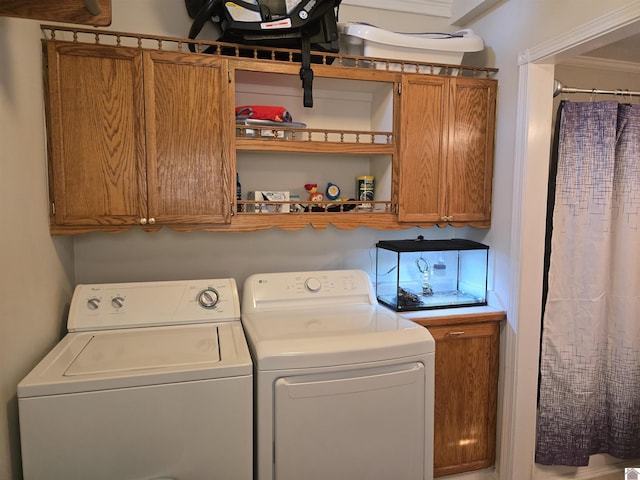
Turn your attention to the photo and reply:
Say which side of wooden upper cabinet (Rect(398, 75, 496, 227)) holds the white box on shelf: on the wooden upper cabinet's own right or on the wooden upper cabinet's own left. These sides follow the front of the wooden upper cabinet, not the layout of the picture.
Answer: on the wooden upper cabinet's own right

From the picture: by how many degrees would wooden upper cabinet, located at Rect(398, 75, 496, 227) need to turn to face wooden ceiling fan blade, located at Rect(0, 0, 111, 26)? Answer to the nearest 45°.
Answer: approximately 45° to its right

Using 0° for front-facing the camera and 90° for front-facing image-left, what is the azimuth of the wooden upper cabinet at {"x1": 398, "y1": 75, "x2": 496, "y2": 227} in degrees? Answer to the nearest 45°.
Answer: approximately 0°

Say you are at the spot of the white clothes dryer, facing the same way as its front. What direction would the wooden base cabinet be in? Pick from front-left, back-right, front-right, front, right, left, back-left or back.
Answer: back-left

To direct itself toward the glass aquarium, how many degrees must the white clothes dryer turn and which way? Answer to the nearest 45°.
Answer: approximately 135° to its left
